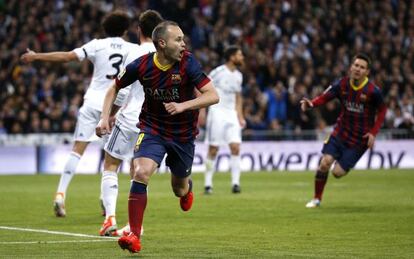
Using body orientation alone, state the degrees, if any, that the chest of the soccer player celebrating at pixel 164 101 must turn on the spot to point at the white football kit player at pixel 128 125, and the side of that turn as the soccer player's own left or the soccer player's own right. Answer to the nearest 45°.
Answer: approximately 180°

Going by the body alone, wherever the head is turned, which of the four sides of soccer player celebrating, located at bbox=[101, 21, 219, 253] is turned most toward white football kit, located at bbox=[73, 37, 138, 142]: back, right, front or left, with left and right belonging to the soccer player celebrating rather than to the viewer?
back

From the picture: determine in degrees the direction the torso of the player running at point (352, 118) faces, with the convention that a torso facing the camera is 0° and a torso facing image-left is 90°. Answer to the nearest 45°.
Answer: approximately 45°

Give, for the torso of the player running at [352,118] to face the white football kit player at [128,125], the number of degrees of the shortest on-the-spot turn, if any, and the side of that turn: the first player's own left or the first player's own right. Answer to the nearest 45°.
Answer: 0° — they already face them

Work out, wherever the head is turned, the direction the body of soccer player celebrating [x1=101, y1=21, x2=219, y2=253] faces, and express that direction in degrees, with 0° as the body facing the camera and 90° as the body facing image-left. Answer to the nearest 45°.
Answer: approximately 0°
